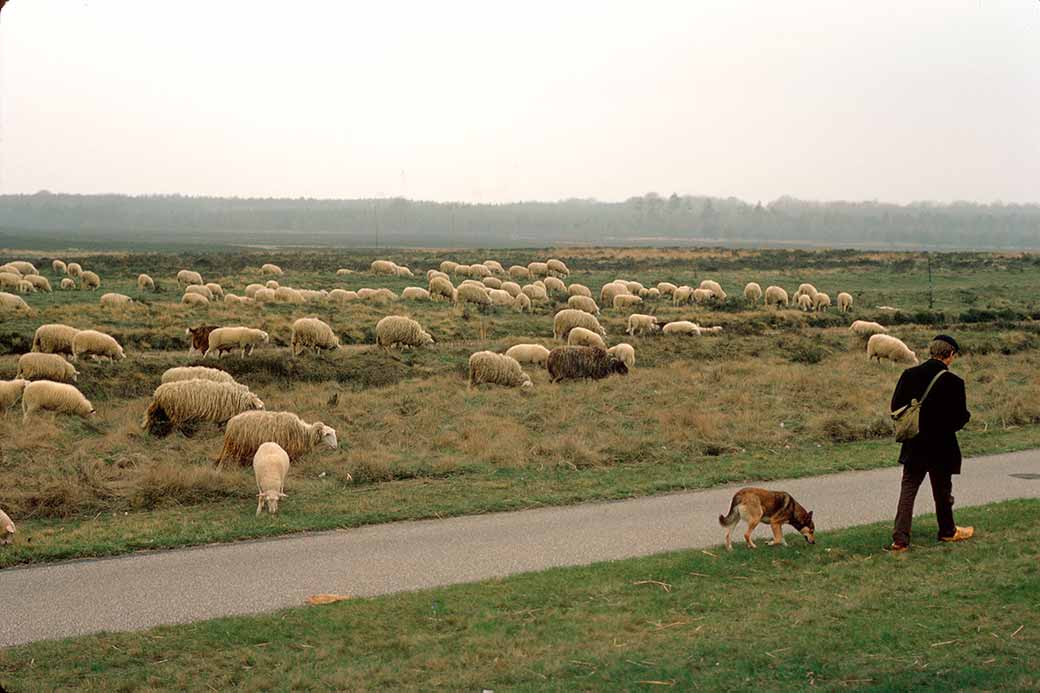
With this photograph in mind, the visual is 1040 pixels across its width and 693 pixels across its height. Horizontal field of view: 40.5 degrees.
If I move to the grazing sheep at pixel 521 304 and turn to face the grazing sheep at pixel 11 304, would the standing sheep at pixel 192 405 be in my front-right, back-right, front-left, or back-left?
front-left

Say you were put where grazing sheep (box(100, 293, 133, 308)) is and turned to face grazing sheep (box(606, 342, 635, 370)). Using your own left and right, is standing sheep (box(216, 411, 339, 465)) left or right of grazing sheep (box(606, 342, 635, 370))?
right

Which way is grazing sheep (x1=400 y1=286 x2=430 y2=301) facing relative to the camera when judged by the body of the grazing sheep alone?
to the viewer's right

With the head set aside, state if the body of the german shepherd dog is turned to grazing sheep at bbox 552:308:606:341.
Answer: no

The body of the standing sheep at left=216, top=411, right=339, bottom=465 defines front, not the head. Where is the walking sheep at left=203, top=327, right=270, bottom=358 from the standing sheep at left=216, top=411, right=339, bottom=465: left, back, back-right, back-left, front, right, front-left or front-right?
left

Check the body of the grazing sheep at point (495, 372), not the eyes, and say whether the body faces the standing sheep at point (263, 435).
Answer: no

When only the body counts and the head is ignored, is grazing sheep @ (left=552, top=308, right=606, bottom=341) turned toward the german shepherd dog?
no

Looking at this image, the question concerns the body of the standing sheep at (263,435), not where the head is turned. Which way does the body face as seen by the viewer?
to the viewer's right

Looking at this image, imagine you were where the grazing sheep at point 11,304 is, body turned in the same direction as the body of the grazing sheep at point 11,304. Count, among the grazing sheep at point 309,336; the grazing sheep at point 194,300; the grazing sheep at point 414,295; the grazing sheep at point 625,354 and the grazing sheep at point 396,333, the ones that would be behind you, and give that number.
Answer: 0

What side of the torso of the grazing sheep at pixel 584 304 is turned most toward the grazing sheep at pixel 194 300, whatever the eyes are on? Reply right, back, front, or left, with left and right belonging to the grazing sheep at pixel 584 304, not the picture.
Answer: back

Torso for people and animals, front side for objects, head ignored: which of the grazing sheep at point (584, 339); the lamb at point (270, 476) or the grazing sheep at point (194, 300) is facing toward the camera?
the lamb

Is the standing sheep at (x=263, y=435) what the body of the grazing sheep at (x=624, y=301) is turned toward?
no

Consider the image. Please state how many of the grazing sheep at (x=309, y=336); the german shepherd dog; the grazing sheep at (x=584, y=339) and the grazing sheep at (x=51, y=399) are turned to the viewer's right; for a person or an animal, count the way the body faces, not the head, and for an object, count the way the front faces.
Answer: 4
